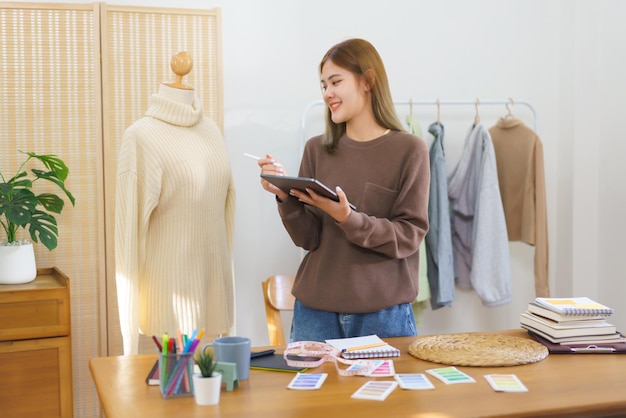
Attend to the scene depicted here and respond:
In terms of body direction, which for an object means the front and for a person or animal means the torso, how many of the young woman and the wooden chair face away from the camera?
0

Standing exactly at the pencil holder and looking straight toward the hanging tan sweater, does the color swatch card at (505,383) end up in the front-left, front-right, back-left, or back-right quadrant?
front-right

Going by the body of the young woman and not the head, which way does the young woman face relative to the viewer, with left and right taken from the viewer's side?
facing the viewer and to the left of the viewer

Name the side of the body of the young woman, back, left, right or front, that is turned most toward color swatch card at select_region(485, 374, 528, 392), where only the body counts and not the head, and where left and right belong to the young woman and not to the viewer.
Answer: left

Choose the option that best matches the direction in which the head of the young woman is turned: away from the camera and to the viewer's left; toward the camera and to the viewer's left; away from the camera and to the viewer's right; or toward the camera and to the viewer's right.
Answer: toward the camera and to the viewer's left

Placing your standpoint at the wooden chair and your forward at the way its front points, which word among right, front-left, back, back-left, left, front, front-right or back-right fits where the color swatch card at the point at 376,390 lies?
front-right

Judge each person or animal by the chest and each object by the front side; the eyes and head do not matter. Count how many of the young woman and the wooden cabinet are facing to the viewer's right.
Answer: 0

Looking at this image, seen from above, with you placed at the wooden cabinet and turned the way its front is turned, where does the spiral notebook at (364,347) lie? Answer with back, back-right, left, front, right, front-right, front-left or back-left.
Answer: front-left

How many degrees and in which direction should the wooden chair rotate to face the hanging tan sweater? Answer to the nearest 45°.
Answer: approximately 45° to its left

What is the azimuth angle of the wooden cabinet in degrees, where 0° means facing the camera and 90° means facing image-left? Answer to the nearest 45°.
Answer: approximately 0°

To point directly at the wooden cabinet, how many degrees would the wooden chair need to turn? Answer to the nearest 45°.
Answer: approximately 135° to its right
